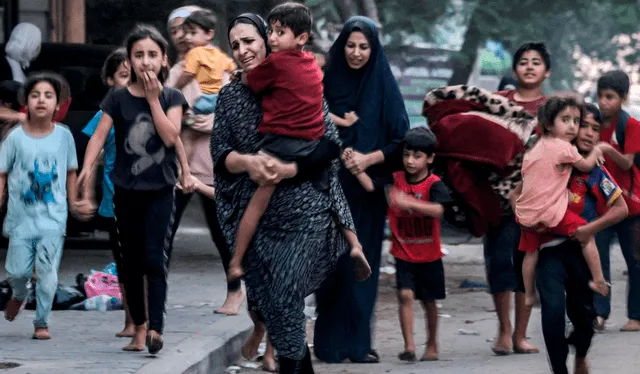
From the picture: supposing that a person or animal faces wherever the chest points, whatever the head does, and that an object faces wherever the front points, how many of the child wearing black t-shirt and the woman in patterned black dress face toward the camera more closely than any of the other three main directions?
2

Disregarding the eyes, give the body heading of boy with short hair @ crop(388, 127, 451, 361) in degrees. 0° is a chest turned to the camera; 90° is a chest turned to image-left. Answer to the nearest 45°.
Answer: approximately 45°

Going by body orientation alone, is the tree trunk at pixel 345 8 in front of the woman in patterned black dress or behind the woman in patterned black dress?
behind

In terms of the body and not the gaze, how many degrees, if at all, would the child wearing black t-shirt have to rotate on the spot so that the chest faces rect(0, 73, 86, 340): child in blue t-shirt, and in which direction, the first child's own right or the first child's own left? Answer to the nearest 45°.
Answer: approximately 135° to the first child's own right

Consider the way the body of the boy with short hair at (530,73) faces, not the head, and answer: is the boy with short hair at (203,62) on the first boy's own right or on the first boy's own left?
on the first boy's own right

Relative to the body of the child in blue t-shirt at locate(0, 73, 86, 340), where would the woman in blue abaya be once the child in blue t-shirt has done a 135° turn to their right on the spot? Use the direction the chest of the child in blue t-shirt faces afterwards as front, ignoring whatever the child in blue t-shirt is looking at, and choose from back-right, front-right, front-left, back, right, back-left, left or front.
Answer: back-right

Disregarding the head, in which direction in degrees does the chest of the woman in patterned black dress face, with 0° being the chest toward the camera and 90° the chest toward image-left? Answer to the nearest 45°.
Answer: approximately 0°
